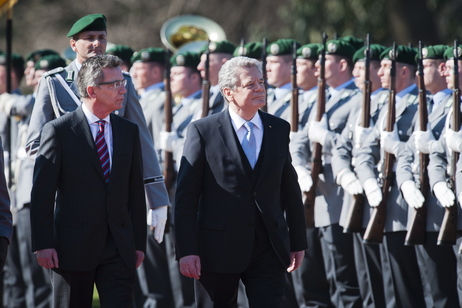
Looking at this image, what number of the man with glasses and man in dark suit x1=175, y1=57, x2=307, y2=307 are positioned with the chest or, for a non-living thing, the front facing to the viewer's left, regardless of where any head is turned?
0

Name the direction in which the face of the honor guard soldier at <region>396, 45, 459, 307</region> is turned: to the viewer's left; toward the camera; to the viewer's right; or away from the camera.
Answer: to the viewer's left

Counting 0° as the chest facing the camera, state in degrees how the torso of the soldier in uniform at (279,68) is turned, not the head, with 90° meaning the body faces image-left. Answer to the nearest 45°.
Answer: approximately 45°

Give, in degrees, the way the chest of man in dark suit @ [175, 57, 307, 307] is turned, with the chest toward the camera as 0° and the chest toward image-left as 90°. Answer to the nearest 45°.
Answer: approximately 315°

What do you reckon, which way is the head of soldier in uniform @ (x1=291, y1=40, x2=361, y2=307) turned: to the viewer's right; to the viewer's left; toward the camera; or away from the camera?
to the viewer's left

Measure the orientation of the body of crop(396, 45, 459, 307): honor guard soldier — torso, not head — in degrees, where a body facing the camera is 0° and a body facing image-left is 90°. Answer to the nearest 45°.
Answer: approximately 45°
